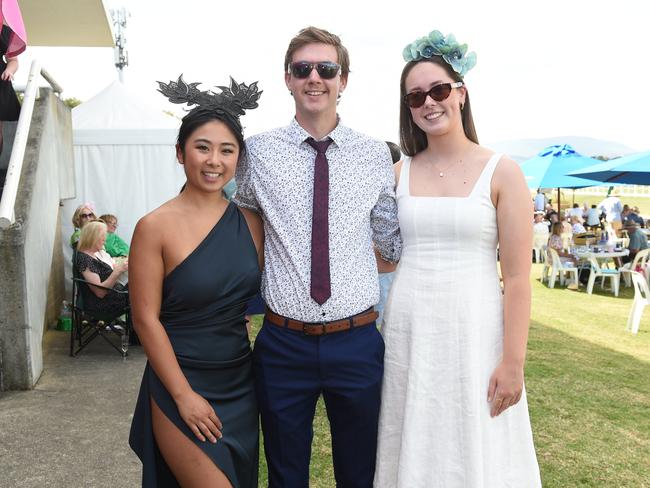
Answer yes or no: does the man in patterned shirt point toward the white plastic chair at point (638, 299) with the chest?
no

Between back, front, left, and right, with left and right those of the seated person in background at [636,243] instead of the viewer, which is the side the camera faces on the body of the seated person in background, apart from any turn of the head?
left

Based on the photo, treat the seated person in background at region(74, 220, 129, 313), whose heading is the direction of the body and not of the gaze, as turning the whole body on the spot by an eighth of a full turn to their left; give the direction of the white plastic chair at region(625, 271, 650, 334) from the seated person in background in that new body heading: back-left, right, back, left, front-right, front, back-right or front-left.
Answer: front-right

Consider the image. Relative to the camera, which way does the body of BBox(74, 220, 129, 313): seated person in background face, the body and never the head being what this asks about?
to the viewer's right

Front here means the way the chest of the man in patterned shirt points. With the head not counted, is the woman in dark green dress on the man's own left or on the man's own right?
on the man's own right

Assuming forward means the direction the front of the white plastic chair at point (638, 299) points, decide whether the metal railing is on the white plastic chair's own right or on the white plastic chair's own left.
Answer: on the white plastic chair's own right

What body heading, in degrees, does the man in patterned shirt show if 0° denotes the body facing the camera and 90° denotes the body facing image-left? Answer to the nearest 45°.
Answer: approximately 0°

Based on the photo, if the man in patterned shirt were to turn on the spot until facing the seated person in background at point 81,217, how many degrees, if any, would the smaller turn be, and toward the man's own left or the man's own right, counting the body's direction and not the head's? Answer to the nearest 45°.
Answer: approximately 135° to the man's own right

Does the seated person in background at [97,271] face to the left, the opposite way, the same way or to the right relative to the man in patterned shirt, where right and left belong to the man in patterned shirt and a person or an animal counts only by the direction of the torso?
to the left

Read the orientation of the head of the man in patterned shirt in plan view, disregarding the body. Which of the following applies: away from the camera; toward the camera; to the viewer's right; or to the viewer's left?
toward the camera

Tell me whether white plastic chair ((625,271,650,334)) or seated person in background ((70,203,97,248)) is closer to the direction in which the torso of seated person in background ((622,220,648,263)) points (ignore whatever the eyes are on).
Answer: the seated person in background

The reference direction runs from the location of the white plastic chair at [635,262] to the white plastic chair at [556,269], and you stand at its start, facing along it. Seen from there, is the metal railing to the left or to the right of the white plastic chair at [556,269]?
left

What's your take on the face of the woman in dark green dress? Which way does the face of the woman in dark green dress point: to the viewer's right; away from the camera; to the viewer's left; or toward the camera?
toward the camera

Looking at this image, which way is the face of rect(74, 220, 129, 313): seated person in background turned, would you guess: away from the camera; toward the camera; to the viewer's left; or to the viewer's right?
to the viewer's right

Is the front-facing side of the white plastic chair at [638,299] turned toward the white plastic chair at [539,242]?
no
